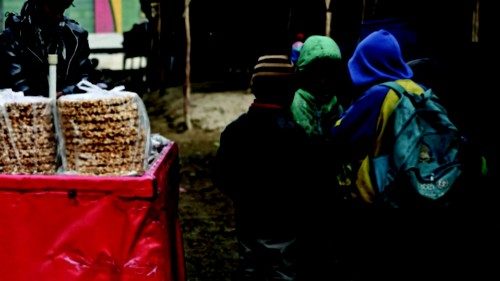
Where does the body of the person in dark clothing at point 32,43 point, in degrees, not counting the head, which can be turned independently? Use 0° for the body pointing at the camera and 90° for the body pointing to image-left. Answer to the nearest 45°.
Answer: approximately 0°

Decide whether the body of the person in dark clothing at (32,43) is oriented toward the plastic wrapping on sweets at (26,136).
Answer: yes

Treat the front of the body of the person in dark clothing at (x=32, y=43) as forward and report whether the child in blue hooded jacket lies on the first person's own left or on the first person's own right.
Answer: on the first person's own left

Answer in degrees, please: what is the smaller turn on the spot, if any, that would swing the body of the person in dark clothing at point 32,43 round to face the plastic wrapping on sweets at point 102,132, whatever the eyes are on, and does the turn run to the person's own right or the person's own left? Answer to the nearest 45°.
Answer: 0° — they already face it

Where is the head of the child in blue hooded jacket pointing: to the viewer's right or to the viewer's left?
to the viewer's left

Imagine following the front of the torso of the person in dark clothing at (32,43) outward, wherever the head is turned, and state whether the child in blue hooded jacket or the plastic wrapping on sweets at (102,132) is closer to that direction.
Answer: the plastic wrapping on sweets

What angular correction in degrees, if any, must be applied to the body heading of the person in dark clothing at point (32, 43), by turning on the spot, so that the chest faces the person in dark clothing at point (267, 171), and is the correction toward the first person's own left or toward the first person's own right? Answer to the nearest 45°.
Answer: approximately 45° to the first person's own left

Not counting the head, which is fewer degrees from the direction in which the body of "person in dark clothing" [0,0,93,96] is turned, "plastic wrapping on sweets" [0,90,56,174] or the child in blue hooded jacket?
the plastic wrapping on sweets

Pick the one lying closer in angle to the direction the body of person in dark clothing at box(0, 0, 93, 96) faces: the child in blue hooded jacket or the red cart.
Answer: the red cart
